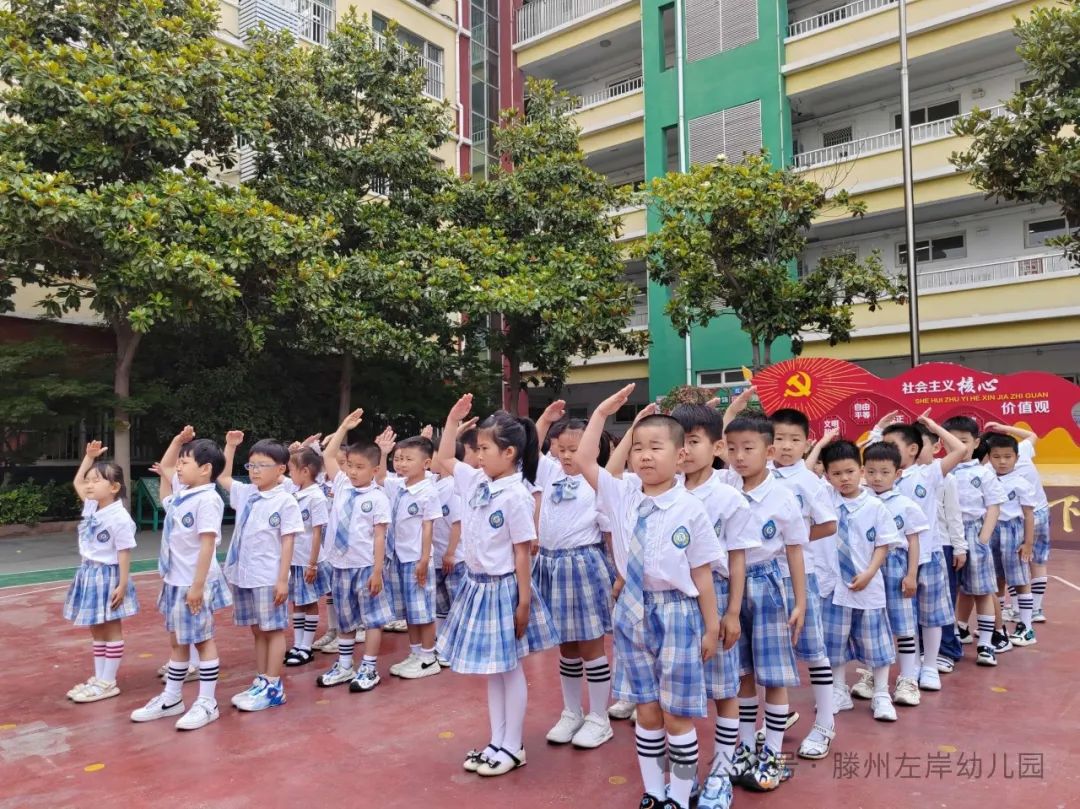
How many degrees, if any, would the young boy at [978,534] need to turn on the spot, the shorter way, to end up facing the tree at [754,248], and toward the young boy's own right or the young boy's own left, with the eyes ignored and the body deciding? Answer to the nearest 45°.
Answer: approximately 90° to the young boy's own right

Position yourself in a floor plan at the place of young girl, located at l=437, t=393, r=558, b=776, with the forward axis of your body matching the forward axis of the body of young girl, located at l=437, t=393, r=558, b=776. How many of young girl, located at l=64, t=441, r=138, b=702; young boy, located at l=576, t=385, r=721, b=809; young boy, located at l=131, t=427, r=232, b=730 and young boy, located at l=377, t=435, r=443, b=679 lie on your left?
1

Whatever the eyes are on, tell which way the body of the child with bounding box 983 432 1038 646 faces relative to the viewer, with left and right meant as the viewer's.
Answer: facing the viewer and to the left of the viewer

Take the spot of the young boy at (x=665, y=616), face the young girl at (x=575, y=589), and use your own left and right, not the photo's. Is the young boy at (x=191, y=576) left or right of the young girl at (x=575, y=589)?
left

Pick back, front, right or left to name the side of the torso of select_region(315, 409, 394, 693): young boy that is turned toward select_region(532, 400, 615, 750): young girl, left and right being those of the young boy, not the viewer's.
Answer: left

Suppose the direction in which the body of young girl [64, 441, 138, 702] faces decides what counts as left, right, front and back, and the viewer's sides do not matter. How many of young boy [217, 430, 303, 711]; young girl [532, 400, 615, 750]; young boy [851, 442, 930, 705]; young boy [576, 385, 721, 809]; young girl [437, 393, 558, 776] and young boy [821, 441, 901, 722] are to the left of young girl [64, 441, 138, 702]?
6

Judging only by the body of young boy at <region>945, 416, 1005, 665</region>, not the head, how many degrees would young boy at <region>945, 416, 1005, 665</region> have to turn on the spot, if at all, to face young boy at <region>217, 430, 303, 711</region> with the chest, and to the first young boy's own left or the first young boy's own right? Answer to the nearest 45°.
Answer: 0° — they already face them

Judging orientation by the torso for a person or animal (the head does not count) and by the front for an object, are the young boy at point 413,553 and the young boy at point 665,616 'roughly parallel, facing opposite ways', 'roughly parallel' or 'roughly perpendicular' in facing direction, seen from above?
roughly parallel

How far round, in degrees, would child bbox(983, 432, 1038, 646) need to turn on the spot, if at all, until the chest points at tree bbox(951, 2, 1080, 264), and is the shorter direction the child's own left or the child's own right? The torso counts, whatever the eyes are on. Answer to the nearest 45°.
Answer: approximately 135° to the child's own right

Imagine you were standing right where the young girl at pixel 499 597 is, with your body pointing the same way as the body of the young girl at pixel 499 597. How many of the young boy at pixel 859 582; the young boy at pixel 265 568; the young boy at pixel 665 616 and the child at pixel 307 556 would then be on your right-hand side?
2

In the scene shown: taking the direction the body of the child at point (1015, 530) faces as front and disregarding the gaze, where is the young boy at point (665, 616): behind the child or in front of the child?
in front

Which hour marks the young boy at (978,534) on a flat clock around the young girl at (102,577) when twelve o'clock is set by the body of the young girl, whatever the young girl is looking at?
The young boy is roughly at 8 o'clock from the young girl.

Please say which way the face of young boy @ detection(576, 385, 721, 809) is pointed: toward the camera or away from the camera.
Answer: toward the camera

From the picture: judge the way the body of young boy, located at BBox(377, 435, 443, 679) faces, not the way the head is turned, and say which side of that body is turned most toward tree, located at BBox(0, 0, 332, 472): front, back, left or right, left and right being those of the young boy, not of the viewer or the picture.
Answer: right

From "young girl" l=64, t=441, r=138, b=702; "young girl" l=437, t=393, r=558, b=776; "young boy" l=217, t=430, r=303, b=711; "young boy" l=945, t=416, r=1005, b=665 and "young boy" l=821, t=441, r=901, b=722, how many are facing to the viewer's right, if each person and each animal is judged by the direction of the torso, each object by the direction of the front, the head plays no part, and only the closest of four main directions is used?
0

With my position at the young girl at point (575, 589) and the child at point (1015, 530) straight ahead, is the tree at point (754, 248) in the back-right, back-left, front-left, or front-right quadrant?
front-left
